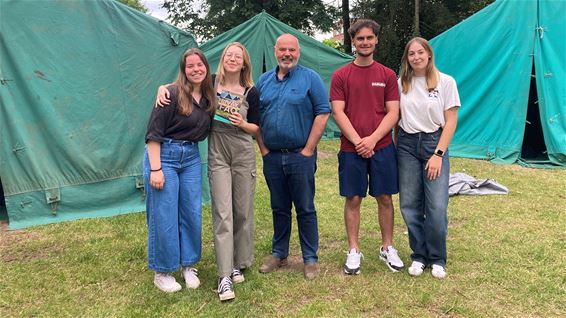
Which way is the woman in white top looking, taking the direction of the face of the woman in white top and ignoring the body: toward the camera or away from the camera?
toward the camera

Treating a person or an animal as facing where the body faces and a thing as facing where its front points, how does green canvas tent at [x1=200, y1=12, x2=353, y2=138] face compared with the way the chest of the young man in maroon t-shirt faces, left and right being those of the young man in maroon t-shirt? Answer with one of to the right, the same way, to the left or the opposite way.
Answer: the same way

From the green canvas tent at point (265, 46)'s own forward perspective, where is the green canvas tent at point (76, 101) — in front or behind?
in front

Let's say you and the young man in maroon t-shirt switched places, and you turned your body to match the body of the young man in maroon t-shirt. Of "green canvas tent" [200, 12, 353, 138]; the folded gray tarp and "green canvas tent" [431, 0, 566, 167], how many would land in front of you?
0

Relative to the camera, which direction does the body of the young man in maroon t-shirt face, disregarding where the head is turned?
toward the camera

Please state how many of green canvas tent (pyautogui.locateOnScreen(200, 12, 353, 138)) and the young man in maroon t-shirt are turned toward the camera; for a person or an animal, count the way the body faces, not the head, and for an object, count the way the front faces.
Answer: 2

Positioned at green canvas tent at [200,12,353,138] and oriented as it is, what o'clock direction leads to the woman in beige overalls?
The woman in beige overalls is roughly at 12 o'clock from the green canvas tent.

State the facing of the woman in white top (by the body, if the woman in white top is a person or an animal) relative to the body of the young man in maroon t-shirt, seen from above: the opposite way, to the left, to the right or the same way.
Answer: the same way

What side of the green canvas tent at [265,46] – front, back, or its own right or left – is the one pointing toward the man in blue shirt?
front

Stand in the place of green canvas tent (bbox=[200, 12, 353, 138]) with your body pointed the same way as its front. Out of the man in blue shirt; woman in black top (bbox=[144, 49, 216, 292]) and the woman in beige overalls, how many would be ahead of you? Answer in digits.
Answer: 3

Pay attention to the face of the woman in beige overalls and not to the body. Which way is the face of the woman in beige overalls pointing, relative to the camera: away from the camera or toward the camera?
toward the camera

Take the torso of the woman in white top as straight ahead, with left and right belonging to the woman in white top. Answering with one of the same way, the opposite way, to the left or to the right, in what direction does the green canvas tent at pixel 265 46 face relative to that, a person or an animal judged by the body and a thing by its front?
the same way

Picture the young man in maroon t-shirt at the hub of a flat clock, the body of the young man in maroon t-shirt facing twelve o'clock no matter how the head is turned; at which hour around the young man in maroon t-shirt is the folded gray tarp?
The folded gray tarp is roughly at 7 o'clock from the young man in maroon t-shirt.

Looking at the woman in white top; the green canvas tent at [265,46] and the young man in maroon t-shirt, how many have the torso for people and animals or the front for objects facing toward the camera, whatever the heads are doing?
3

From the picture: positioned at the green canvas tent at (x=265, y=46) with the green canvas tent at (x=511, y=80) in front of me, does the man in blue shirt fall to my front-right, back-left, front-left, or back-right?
front-right

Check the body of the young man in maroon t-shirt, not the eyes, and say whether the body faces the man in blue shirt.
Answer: no

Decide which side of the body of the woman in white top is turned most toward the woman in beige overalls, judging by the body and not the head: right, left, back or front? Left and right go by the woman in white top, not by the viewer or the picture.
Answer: right

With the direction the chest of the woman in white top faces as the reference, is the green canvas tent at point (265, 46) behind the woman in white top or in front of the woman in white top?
behind

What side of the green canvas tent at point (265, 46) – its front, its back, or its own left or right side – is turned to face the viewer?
front
